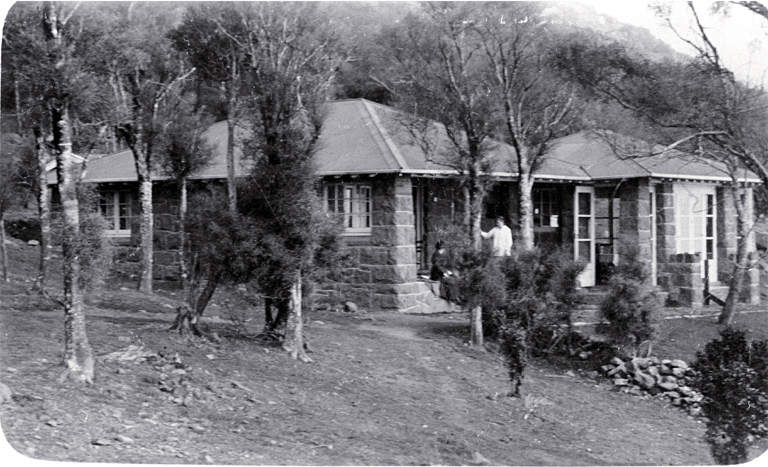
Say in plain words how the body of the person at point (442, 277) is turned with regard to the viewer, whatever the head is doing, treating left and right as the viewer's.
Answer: facing the viewer and to the right of the viewer

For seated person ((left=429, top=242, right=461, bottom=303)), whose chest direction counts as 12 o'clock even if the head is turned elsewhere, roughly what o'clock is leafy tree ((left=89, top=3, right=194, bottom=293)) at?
The leafy tree is roughly at 4 o'clock from the seated person.

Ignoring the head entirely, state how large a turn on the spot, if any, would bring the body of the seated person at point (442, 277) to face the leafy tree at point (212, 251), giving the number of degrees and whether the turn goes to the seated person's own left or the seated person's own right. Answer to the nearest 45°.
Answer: approximately 90° to the seated person's own right

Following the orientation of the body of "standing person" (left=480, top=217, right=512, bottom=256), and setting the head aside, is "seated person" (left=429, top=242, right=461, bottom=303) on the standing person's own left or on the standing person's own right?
on the standing person's own right

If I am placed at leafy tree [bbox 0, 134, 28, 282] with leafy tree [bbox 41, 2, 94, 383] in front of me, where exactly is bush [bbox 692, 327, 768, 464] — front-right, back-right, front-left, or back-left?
front-left

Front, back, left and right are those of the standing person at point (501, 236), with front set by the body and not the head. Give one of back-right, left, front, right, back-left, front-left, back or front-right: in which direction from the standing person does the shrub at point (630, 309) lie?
left

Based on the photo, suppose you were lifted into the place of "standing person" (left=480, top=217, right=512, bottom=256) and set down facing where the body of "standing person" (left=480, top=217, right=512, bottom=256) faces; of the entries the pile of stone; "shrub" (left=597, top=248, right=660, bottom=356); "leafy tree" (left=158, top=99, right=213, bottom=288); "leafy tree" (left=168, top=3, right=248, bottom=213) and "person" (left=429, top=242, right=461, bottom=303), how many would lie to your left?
2

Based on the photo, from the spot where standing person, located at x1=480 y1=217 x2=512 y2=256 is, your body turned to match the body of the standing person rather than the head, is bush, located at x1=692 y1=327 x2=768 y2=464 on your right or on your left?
on your left

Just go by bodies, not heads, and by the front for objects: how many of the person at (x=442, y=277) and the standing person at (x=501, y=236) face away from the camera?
0

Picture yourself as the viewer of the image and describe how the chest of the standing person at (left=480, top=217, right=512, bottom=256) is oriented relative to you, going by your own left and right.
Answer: facing the viewer and to the left of the viewer
